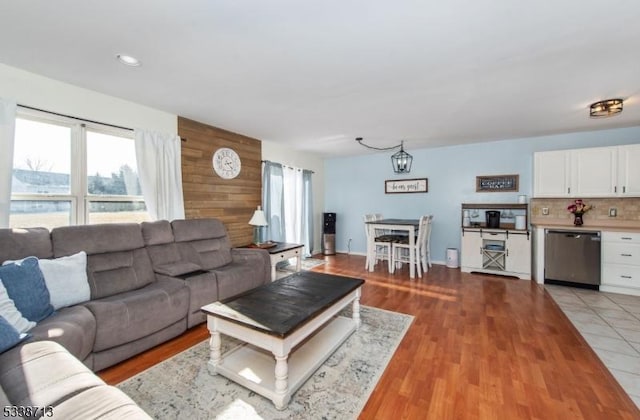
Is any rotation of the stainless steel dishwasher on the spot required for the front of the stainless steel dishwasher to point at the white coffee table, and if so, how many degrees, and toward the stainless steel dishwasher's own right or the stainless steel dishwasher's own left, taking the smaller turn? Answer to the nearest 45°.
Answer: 0° — it already faces it

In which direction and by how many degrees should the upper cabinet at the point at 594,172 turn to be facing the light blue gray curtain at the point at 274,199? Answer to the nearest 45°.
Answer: approximately 45° to its right

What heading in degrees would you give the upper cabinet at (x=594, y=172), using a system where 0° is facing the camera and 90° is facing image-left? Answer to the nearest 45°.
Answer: approximately 0°
